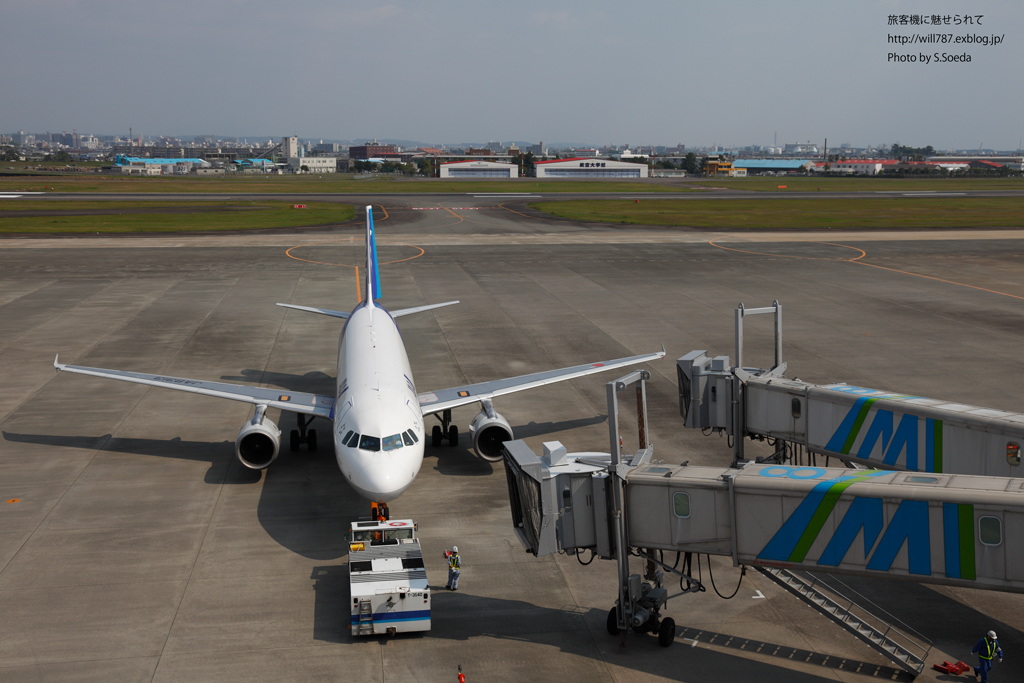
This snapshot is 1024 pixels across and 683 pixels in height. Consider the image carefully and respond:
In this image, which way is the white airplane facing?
toward the camera

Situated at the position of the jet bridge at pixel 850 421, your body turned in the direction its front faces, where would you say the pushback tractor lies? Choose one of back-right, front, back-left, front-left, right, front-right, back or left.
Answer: front-left

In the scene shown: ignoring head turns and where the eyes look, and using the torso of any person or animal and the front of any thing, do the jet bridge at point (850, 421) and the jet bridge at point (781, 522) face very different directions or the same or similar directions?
same or similar directions

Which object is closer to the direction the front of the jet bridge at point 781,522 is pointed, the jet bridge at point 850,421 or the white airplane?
the white airplane

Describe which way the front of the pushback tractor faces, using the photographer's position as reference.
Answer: facing away from the viewer

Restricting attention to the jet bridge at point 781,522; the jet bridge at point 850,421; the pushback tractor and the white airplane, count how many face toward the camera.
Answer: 1

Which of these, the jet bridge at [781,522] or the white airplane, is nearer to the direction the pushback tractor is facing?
the white airplane

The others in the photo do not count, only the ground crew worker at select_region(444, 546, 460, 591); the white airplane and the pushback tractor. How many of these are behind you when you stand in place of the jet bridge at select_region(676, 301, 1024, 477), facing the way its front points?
0

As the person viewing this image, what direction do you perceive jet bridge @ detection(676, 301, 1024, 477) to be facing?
facing to the left of the viewer

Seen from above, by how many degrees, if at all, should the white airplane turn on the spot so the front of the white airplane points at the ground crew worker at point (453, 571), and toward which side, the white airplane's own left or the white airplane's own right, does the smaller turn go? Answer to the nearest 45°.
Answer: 0° — it already faces them

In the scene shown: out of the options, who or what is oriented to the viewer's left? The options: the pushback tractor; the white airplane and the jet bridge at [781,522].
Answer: the jet bridge

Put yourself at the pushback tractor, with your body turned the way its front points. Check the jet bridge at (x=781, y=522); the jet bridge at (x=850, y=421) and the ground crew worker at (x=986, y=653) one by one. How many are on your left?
0

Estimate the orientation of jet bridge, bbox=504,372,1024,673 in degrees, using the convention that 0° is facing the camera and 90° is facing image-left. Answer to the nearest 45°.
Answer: approximately 90°

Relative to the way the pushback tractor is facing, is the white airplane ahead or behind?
ahead

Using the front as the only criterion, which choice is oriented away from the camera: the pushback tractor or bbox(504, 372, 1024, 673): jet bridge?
the pushback tractor

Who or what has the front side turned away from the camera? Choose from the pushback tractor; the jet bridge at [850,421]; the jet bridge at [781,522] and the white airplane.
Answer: the pushback tractor
